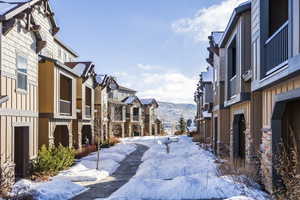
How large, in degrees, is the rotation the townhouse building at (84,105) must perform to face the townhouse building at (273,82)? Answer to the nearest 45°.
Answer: approximately 45° to its right

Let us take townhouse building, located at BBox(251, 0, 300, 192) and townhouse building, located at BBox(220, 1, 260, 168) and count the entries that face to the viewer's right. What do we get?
0

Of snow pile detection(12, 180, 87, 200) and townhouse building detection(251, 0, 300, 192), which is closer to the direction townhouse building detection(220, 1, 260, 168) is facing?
the snow pile

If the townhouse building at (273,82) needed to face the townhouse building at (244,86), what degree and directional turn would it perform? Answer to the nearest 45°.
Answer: approximately 135° to its right

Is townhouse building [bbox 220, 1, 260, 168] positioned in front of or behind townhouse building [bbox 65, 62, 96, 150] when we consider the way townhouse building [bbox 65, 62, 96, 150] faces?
in front

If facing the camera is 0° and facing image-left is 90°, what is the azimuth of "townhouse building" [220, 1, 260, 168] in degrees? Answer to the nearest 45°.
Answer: approximately 45°

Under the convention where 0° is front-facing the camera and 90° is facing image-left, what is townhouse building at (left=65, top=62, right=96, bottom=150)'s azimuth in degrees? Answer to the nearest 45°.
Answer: approximately 315°

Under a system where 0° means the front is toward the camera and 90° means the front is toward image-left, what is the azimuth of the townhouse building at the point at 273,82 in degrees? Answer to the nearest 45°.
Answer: approximately 45°
